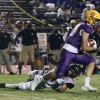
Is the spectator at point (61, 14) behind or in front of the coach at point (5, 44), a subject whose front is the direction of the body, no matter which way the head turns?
behind

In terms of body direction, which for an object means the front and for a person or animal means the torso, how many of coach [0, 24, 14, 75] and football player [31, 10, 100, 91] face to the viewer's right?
1

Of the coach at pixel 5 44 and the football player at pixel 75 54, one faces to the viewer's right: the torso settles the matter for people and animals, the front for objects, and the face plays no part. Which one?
the football player

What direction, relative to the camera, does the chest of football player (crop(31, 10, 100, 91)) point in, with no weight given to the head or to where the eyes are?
to the viewer's right

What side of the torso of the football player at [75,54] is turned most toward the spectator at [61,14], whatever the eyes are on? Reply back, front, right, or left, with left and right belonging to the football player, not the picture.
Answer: left

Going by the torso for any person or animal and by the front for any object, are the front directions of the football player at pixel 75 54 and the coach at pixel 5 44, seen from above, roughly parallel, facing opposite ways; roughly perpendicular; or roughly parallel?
roughly perpendicular

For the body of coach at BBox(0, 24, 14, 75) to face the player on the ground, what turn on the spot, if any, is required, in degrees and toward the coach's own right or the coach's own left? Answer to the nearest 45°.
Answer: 0° — they already face them

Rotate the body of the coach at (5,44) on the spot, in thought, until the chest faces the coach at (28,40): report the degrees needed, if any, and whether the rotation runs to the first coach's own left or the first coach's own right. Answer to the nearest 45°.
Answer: approximately 90° to the first coach's own left
